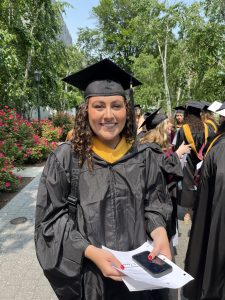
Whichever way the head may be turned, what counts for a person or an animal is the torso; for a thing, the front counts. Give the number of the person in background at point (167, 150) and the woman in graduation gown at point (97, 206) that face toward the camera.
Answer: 1

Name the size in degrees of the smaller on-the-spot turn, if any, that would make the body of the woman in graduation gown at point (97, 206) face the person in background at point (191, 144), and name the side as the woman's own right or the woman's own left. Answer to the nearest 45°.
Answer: approximately 135° to the woman's own left

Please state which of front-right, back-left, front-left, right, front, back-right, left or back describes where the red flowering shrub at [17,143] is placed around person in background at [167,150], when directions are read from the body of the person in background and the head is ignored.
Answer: back-left

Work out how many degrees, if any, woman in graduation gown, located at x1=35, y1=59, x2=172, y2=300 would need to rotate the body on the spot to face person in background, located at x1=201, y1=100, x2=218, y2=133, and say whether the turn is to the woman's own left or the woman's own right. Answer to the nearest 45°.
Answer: approximately 135° to the woman's own left

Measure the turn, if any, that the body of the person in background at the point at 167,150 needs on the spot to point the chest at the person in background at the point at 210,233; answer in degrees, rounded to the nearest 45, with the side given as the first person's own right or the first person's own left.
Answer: approximately 90° to the first person's own right

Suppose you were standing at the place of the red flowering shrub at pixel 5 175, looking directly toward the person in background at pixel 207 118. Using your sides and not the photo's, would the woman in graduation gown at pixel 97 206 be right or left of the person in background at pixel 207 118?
right

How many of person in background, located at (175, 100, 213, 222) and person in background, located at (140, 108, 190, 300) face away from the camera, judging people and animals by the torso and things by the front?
1
